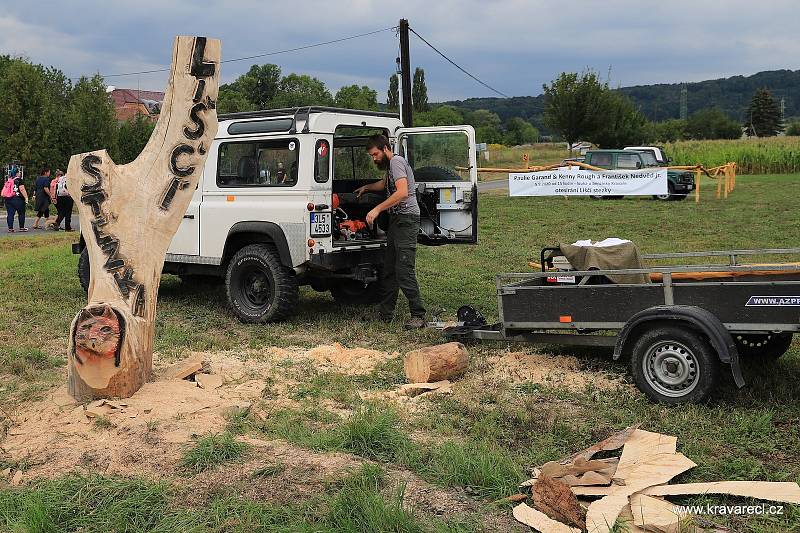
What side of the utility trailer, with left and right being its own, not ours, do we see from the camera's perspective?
left

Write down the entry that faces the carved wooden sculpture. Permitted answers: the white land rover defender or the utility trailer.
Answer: the utility trailer

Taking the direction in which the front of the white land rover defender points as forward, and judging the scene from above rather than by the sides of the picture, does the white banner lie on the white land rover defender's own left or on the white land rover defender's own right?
on the white land rover defender's own right

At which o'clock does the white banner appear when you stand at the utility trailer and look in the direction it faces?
The white banner is roughly at 3 o'clock from the utility trailer.

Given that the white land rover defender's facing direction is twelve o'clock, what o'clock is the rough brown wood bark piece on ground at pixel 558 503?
The rough brown wood bark piece on ground is roughly at 7 o'clock from the white land rover defender.

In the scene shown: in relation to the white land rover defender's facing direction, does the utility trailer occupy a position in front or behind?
behind

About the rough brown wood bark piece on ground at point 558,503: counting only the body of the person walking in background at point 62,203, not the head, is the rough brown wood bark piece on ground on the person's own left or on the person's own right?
on the person's own left

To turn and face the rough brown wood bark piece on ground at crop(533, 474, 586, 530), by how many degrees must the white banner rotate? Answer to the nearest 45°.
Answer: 0° — it already faces it

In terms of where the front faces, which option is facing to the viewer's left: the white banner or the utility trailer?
the utility trailer
